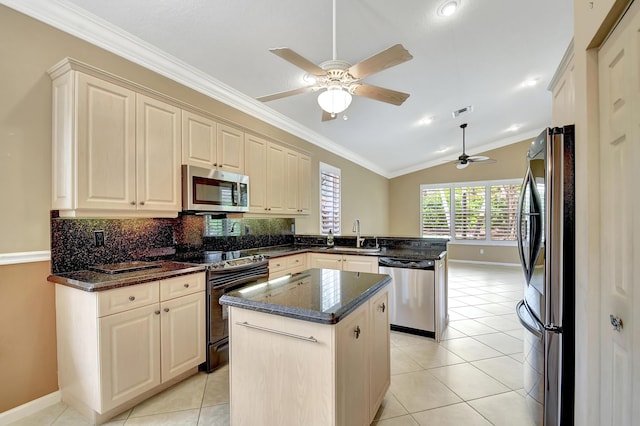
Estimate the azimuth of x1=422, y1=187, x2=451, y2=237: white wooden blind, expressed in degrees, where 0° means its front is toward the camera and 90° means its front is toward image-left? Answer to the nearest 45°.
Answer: approximately 0°

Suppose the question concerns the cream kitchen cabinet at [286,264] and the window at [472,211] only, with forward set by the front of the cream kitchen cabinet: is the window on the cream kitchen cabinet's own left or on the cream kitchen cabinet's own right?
on the cream kitchen cabinet's own left

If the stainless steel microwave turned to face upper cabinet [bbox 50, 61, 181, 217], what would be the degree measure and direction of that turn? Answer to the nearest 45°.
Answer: approximately 90° to its right

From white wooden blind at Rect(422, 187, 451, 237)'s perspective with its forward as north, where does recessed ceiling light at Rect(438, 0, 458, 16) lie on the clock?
The recessed ceiling light is roughly at 12 o'clock from the white wooden blind.

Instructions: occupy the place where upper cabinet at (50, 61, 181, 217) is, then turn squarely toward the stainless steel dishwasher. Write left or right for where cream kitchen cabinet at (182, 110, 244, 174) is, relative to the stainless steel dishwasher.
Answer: left

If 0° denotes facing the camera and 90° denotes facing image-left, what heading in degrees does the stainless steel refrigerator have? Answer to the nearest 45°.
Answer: approximately 90°
